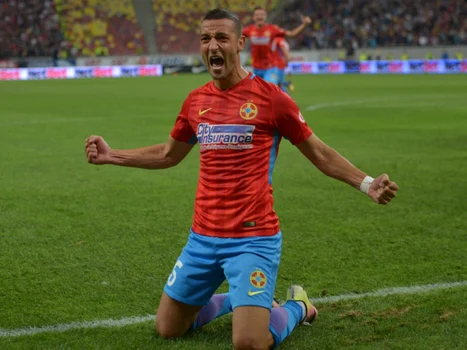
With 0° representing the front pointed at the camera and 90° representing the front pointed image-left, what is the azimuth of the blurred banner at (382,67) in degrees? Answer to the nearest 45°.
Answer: approximately 0°

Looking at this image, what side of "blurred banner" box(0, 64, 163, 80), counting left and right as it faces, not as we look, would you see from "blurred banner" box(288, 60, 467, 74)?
left

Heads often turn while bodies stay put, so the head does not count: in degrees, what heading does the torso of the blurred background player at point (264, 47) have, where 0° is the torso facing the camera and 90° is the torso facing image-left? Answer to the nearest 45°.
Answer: approximately 0°

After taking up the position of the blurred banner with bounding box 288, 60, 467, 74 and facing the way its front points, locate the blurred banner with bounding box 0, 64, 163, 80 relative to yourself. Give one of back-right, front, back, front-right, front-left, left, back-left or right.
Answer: right
